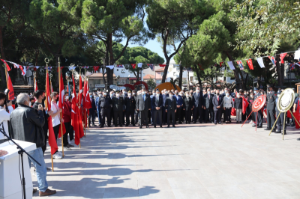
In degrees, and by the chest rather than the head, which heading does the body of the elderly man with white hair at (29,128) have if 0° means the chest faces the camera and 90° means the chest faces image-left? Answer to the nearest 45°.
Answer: approximately 225°

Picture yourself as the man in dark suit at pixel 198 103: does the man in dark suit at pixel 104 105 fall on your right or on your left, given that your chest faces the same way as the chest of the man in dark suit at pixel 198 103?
on your right

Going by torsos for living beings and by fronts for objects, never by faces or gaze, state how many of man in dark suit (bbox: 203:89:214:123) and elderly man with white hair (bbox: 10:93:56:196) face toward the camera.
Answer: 1

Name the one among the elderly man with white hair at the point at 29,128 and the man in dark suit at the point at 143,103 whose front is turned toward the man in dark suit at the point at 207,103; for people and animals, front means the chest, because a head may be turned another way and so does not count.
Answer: the elderly man with white hair

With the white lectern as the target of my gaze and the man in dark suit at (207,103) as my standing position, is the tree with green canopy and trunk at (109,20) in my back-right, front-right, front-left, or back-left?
back-right

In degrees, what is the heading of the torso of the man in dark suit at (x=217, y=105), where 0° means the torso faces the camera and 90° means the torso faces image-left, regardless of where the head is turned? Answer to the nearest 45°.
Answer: approximately 0°
